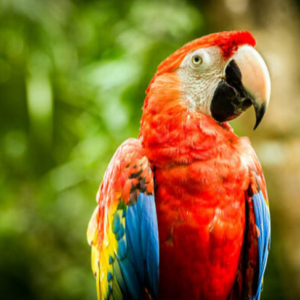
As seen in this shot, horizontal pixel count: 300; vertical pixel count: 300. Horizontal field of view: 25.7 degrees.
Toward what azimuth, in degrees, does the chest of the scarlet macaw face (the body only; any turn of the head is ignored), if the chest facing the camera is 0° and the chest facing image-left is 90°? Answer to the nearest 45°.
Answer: approximately 315°
